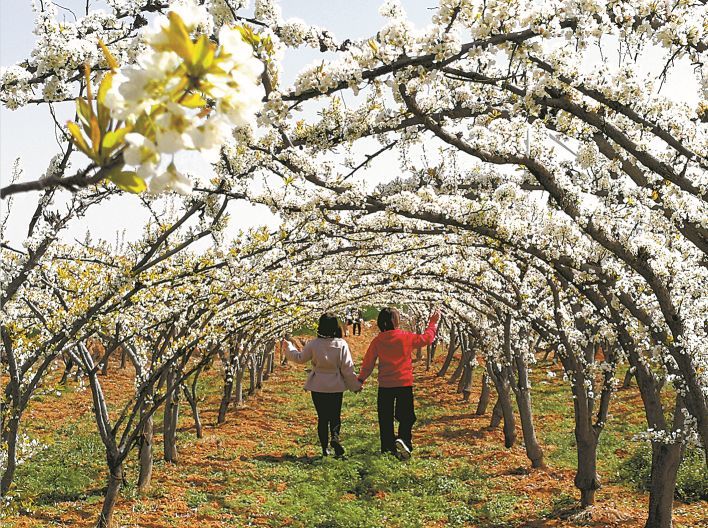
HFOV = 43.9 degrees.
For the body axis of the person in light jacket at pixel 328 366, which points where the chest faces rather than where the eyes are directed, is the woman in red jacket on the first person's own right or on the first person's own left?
on the first person's own right

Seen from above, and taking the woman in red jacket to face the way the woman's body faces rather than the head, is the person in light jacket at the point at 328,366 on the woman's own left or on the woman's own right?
on the woman's own left

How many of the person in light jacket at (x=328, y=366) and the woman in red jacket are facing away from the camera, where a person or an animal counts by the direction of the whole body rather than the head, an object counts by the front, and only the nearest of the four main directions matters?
2

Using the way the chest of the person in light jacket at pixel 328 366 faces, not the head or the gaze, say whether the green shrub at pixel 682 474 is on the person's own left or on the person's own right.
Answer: on the person's own right

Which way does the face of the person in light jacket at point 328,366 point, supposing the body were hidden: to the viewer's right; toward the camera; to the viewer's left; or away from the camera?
away from the camera

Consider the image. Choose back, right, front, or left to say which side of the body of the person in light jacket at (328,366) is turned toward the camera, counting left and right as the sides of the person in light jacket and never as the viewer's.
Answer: back

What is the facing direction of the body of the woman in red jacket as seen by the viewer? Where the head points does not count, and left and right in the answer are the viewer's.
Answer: facing away from the viewer

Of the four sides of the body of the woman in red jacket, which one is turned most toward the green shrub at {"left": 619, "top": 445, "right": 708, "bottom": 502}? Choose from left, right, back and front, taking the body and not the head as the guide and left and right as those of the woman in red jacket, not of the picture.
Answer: right
